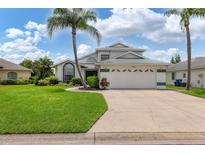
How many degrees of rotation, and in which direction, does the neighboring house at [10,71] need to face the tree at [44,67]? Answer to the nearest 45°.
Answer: approximately 135° to its left

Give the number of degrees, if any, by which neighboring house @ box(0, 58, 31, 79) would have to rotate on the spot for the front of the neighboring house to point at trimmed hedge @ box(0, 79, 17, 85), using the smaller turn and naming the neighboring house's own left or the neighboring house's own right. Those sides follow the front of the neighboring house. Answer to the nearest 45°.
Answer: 0° — it already faces it

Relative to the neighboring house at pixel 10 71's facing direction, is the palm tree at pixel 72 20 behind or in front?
in front

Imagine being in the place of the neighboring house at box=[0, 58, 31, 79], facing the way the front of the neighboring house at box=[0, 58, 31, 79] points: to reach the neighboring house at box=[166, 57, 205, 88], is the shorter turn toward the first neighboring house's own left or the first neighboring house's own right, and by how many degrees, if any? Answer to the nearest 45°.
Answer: approximately 45° to the first neighboring house's own left

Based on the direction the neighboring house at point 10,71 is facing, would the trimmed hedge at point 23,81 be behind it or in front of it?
in front

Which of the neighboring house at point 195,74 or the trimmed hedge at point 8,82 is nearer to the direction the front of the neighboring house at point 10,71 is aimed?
the trimmed hedge

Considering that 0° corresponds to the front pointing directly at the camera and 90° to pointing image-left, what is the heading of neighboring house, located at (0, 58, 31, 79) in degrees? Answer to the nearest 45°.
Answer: approximately 0°
